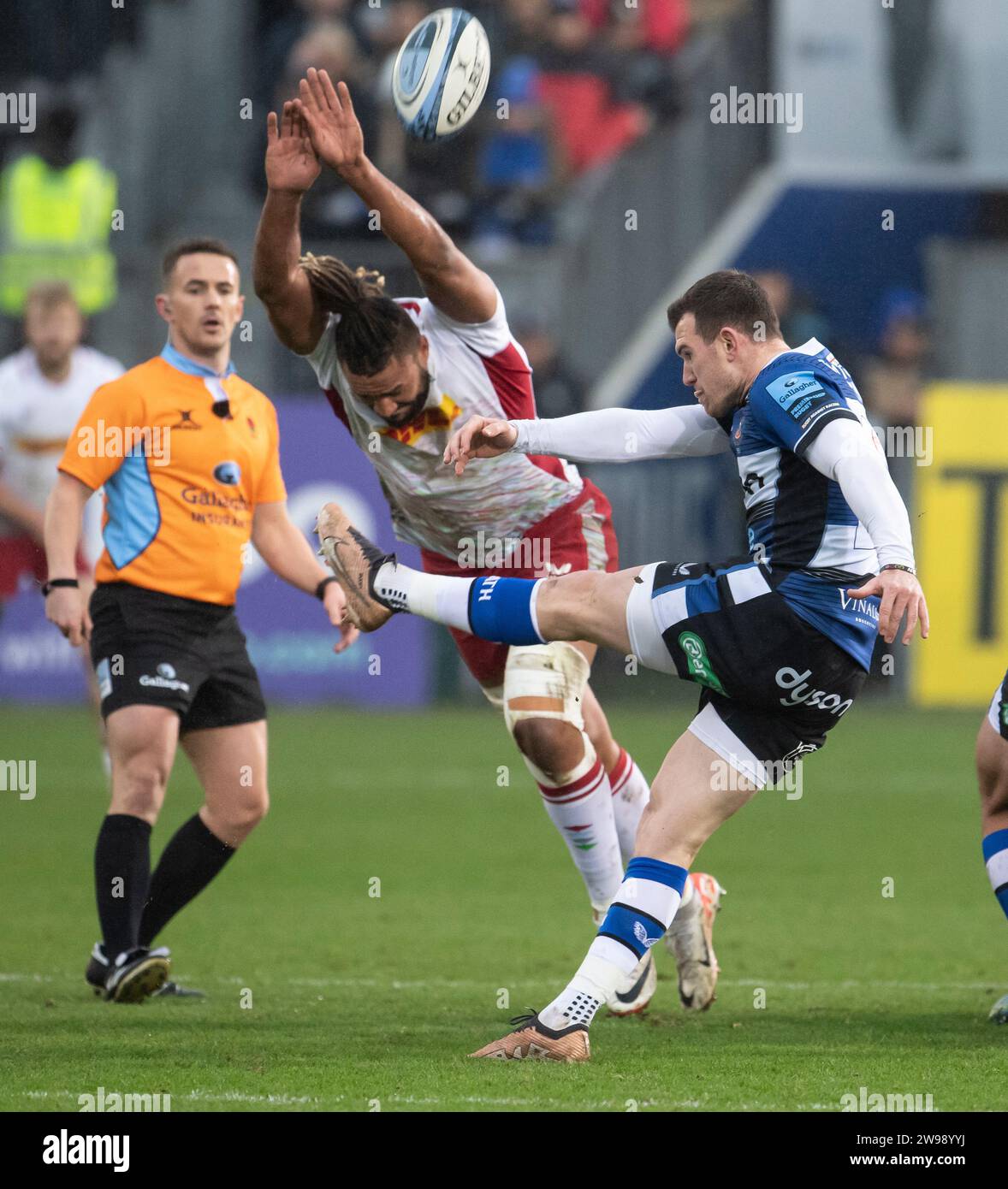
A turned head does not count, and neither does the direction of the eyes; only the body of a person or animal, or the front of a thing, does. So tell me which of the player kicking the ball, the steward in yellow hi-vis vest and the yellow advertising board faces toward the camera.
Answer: the yellow advertising board

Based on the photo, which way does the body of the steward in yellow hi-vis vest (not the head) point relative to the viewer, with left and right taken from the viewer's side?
facing away from the viewer

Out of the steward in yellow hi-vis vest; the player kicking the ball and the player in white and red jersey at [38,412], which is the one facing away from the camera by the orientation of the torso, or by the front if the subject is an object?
the steward in yellow hi-vis vest

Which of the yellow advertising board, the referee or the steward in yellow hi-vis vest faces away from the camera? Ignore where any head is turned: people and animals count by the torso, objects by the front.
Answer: the steward in yellow hi-vis vest

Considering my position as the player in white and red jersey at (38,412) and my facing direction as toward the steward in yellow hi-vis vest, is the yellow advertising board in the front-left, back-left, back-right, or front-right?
front-right

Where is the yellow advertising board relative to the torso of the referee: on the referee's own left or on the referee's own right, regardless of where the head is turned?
on the referee's own left

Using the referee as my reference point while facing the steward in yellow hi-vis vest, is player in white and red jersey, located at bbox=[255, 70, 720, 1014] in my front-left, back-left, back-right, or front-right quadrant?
back-right

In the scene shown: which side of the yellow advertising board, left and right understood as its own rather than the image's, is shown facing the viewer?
front

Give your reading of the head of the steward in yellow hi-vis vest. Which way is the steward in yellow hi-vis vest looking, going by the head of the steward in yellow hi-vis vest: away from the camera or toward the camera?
away from the camera

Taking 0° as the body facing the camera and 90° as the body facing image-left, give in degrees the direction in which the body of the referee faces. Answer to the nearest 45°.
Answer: approximately 315°

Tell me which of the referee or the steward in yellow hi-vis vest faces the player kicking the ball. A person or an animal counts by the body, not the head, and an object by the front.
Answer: the referee

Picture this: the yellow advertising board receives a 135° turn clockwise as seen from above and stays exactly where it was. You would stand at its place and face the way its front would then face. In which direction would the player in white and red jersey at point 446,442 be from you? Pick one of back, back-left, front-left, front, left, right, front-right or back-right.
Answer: back-left

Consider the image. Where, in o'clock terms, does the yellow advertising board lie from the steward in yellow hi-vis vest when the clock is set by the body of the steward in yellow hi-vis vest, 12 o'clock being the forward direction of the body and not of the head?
The yellow advertising board is roughly at 4 o'clock from the steward in yellow hi-vis vest.

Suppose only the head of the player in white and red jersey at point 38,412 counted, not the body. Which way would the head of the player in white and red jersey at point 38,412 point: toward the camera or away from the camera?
toward the camera
